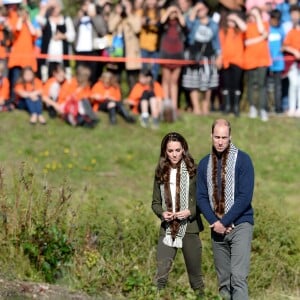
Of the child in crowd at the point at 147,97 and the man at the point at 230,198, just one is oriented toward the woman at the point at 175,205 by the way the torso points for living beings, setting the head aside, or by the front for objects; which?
the child in crowd

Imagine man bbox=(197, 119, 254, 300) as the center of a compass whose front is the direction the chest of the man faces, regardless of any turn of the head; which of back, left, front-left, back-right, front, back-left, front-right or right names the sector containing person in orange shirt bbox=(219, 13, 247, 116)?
back

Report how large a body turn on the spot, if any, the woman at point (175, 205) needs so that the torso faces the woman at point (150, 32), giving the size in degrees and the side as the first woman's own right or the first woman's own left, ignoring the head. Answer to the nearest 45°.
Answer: approximately 180°

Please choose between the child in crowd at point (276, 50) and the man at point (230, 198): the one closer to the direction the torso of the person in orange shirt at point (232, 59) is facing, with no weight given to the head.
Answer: the man

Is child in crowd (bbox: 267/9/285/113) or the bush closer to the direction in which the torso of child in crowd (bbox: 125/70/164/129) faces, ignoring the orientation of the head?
the bush

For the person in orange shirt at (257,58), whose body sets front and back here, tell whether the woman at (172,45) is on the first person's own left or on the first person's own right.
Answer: on the first person's own right
